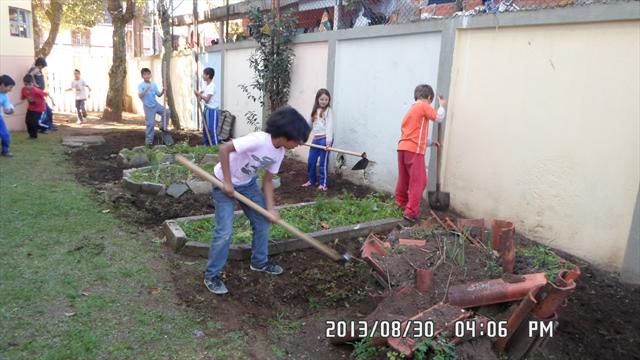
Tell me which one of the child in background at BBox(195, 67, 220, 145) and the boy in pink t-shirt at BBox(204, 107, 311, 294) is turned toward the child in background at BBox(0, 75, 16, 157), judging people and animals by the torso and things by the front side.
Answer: the child in background at BBox(195, 67, 220, 145)

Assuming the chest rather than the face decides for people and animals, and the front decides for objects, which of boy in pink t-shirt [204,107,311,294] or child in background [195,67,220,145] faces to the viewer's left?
the child in background

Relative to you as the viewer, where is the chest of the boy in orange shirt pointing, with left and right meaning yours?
facing away from the viewer and to the right of the viewer

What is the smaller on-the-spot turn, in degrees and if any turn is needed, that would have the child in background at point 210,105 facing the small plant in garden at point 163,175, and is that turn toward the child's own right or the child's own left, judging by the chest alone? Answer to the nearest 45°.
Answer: approximately 90° to the child's own left

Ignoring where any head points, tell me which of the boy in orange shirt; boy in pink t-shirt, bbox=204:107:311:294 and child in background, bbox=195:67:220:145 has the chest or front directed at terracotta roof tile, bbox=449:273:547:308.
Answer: the boy in pink t-shirt

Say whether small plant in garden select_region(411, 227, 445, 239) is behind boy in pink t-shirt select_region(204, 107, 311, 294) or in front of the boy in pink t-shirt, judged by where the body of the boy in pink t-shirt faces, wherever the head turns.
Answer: in front

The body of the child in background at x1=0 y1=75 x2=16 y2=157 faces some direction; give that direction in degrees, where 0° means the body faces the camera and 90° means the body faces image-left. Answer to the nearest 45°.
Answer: approximately 270°

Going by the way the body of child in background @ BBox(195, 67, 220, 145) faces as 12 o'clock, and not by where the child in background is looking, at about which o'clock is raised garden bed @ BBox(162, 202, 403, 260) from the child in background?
The raised garden bed is roughly at 9 o'clock from the child in background.

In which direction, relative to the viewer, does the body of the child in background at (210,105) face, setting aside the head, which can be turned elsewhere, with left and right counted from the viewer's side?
facing to the left of the viewer

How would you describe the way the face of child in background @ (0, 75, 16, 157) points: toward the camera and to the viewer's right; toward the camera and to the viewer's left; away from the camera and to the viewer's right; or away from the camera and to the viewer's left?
toward the camera and to the viewer's right

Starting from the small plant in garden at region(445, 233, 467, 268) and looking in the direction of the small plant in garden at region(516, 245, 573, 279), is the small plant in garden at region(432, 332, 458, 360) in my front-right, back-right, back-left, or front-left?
back-right

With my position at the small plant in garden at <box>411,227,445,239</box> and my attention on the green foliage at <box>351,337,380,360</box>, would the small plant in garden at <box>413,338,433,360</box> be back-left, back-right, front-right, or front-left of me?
front-left
